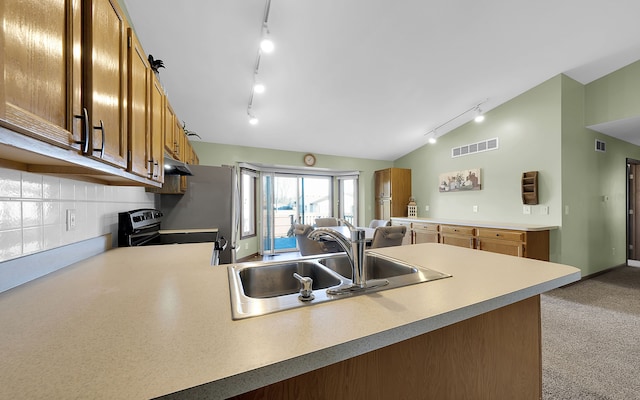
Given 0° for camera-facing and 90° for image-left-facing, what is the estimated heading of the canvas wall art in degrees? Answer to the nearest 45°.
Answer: approximately 45°

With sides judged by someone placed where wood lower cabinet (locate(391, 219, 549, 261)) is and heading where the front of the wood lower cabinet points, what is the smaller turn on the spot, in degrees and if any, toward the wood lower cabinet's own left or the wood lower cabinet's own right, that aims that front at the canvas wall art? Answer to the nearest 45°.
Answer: approximately 135° to the wood lower cabinet's own right

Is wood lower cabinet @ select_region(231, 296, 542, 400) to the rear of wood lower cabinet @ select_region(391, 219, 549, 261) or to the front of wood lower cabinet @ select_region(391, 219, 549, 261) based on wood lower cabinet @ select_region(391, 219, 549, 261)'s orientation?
to the front

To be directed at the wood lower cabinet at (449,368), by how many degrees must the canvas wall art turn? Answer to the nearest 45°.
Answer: approximately 45° to its left

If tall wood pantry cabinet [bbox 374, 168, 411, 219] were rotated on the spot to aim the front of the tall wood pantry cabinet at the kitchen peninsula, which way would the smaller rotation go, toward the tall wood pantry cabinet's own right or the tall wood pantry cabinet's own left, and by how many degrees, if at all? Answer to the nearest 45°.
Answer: approximately 45° to the tall wood pantry cabinet's own left

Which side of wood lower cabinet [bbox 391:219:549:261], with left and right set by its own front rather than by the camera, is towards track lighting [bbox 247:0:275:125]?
front

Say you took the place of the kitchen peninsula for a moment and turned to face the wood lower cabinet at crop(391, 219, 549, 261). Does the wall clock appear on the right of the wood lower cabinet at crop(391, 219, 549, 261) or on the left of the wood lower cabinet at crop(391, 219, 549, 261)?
left

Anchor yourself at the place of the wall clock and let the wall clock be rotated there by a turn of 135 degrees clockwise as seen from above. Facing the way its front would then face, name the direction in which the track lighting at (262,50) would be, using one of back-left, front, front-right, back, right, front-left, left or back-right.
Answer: back-left

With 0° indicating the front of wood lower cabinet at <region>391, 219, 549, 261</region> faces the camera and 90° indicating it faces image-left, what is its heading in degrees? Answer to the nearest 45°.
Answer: approximately 45°

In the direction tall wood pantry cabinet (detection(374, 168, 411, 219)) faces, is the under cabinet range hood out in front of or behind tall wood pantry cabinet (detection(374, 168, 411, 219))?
in front

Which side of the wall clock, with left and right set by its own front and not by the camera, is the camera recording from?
front
